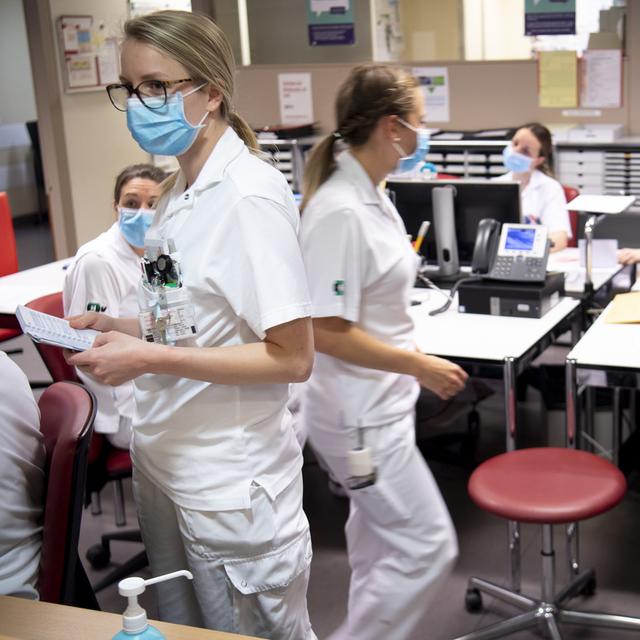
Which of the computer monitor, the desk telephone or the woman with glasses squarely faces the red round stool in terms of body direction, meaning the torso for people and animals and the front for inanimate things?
the desk telephone

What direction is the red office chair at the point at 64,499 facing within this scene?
to the viewer's left

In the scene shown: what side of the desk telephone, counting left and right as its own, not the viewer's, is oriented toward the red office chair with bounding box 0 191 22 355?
right

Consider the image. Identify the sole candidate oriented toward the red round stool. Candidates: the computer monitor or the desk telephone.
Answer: the desk telephone

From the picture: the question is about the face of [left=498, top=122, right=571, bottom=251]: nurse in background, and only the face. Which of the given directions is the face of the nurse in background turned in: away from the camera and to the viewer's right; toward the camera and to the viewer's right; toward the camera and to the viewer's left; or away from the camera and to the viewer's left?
toward the camera and to the viewer's left

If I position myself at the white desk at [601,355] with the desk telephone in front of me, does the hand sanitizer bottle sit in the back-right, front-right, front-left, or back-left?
back-left

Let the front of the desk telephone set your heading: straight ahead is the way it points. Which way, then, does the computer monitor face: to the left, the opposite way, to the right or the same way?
the opposite way

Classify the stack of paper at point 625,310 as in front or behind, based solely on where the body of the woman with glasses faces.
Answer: behind

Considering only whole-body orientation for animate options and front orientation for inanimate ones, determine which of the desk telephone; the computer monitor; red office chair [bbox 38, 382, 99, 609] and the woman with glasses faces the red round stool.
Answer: the desk telephone

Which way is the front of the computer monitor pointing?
away from the camera
